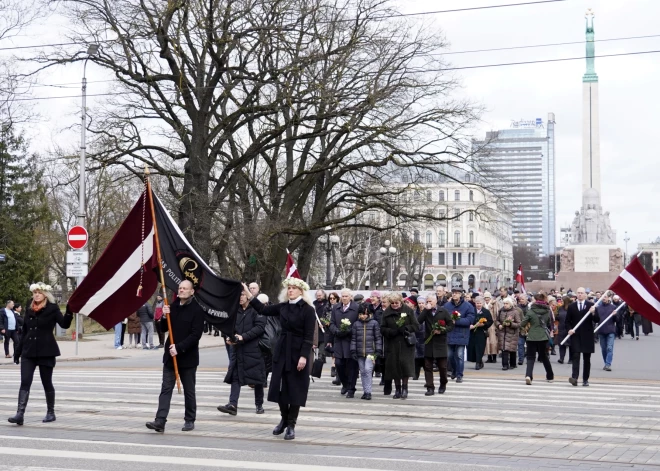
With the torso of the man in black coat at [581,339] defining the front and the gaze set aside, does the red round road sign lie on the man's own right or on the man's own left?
on the man's own right

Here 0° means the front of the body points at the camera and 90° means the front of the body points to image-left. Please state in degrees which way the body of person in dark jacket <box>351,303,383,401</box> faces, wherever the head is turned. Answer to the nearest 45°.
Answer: approximately 0°

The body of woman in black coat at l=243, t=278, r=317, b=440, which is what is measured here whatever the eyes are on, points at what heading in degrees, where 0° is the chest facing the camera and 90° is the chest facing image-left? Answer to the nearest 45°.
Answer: approximately 45°

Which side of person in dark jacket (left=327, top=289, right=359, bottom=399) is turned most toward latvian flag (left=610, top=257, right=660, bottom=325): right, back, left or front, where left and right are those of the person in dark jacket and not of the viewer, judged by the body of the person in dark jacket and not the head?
left

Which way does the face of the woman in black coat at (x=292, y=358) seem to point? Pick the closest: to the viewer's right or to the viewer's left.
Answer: to the viewer's left

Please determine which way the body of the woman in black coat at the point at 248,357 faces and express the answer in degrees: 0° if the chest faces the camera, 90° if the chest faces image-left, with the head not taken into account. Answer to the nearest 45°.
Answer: approximately 45°

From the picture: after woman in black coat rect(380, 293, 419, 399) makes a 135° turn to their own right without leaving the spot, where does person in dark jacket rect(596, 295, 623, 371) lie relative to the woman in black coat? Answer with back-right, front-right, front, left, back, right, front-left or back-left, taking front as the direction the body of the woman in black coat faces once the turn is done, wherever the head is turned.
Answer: right

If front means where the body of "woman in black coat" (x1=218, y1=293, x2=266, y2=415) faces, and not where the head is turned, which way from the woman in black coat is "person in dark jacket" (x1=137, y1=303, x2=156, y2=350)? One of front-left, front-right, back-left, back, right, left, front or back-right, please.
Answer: back-right
